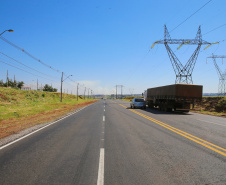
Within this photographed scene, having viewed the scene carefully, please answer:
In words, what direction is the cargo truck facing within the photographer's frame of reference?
facing away from the viewer and to the left of the viewer
